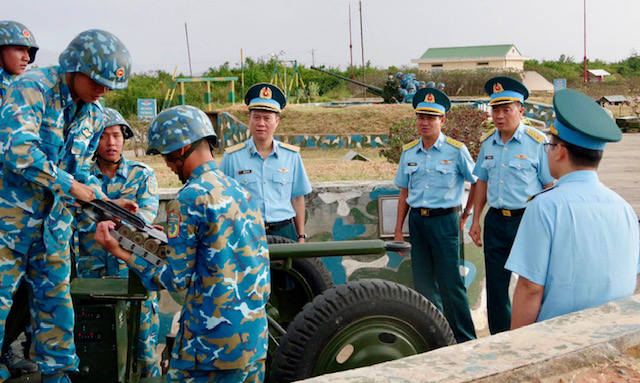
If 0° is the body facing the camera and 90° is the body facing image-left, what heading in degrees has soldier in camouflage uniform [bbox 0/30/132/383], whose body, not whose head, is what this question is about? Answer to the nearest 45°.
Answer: approximately 315°

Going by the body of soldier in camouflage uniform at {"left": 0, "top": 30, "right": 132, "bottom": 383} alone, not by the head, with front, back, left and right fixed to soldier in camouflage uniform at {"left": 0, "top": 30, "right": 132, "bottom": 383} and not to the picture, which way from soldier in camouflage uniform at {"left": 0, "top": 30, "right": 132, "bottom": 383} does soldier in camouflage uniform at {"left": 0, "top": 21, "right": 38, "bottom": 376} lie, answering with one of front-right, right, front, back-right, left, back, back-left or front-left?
back-left

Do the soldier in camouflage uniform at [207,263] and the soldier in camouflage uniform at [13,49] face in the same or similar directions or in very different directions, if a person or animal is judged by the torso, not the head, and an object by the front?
very different directions

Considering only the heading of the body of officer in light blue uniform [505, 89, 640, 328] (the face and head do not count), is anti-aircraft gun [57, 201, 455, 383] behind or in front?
in front

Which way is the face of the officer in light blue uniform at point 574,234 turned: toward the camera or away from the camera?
away from the camera

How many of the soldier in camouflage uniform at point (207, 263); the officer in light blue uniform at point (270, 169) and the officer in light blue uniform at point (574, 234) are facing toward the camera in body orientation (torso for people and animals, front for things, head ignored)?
1

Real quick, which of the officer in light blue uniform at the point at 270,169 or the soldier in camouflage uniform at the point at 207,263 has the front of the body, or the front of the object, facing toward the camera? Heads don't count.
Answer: the officer in light blue uniform

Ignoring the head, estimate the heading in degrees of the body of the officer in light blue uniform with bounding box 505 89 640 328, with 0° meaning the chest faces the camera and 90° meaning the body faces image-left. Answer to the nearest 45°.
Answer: approximately 135°

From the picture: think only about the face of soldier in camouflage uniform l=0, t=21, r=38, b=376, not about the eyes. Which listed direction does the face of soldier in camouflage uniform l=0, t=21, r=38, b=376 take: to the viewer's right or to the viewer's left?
to the viewer's right

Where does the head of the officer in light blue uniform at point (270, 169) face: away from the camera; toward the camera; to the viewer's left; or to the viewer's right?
toward the camera

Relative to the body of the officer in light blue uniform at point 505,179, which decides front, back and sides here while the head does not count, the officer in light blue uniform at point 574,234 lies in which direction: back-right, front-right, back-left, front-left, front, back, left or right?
front-left

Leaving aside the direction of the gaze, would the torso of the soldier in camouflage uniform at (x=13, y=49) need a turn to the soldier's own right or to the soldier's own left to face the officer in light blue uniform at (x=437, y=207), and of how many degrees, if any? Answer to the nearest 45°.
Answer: approximately 45° to the soldier's own left

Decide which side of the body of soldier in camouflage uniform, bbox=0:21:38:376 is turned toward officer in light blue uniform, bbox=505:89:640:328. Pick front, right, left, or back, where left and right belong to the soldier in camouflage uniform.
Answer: front

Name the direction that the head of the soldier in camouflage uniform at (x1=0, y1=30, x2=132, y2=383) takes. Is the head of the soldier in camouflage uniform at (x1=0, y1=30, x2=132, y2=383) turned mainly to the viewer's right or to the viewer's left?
to the viewer's right

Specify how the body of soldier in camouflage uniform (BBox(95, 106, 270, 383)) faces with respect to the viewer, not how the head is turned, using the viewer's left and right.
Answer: facing away from the viewer and to the left of the viewer

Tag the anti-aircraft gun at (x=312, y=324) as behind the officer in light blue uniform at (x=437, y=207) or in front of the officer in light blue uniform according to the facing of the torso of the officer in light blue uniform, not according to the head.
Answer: in front

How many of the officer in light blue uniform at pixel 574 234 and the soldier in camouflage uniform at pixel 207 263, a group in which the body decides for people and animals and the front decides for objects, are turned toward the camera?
0

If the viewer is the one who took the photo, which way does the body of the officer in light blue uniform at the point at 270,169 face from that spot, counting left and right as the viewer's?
facing the viewer
